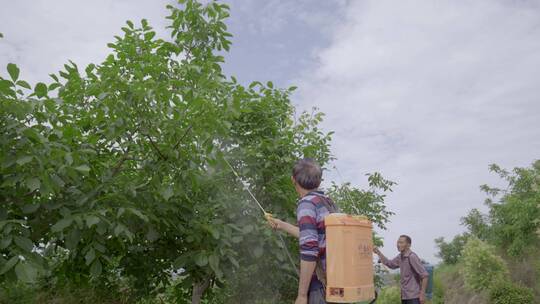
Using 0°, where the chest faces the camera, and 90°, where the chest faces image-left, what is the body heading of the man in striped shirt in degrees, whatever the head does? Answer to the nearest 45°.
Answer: approximately 135°

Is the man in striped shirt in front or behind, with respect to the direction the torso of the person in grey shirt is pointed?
in front

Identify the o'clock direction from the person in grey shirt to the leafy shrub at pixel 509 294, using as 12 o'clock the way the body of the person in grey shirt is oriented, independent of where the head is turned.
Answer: The leafy shrub is roughly at 5 o'clock from the person in grey shirt.

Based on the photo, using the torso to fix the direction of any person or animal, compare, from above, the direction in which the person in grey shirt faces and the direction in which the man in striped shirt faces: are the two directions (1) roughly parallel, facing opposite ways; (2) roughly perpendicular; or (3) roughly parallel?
roughly perpendicular

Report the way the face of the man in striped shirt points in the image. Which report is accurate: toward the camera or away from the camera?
away from the camera

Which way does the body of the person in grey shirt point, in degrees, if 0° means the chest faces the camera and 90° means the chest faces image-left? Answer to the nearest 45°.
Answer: approximately 45°

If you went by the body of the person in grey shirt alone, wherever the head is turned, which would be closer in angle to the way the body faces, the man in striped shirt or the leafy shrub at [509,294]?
the man in striped shirt

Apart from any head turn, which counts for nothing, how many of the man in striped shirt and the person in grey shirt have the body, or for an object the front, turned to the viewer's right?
0

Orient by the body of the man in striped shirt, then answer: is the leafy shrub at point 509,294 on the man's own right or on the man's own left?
on the man's own right

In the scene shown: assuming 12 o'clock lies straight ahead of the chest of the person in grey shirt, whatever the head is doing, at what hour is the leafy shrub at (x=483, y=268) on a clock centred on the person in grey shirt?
The leafy shrub is roughly at 5 o'clock from the person in grey shirt.

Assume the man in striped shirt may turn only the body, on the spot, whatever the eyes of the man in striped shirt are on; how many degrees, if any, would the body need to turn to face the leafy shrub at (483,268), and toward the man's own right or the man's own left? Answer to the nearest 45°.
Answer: approximately 90° to the man's own right
